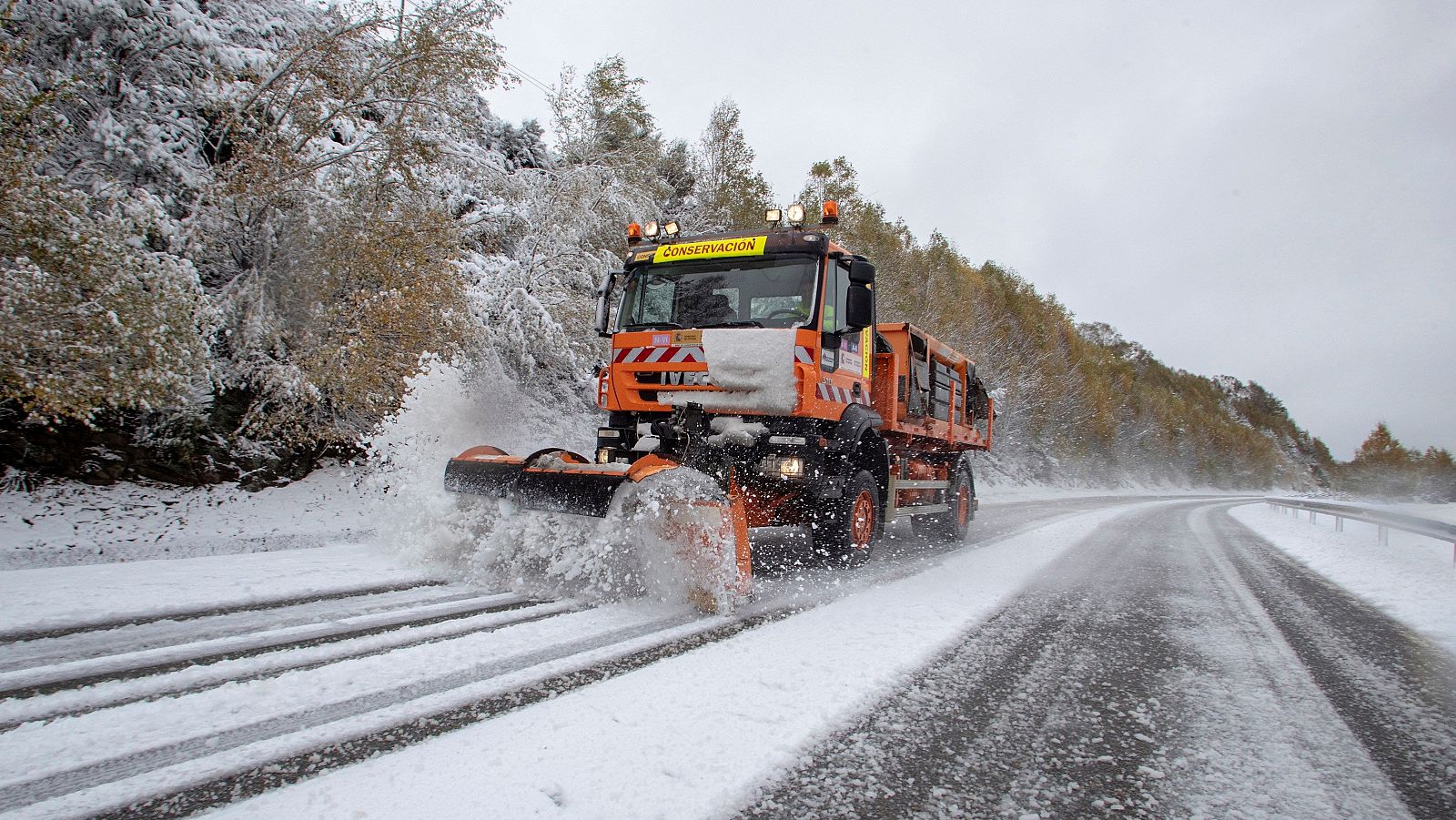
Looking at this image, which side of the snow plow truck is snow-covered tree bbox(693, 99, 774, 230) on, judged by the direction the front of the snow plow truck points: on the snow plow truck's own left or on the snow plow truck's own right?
on the snow plow truck's own right

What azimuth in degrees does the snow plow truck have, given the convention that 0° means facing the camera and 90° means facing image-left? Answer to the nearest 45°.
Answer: approximately 45°

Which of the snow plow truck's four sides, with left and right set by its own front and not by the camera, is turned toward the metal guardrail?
back
